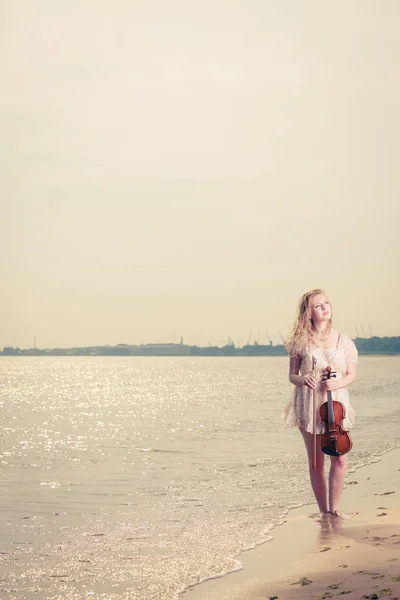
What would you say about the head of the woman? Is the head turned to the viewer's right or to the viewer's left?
to the viewer's right

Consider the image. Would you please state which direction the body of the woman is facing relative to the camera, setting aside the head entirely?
toward the camera
